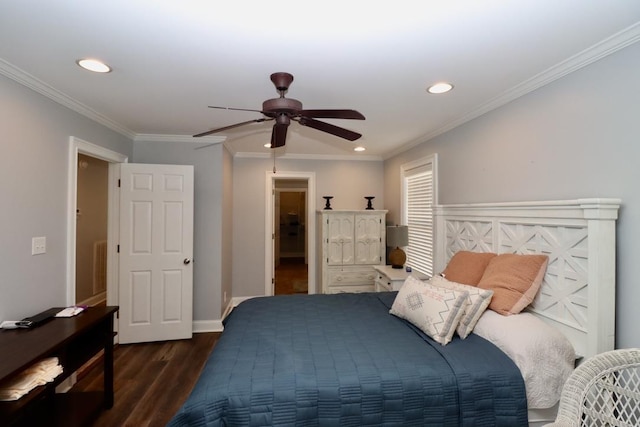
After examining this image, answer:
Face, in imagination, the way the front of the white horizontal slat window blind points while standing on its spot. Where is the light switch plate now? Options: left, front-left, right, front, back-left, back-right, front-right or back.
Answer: front

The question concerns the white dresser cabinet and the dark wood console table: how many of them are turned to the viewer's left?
0

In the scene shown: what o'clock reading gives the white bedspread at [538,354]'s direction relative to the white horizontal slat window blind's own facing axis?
The white bedspread is roughly at 10 o'clock from the white horizontal slat window blind.

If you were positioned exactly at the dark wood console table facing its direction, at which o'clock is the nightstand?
The nightstand is roughly at 11 o'clock from the dark wood console table.

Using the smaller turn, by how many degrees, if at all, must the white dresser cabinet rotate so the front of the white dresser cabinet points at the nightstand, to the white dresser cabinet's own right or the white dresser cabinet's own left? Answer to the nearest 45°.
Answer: approximately 45° to the white dresser cabinet's own left

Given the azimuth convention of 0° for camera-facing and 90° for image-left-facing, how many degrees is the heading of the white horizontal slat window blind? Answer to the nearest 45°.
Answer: approximately 45°

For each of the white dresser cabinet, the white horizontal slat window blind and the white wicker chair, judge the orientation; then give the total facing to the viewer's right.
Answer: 0

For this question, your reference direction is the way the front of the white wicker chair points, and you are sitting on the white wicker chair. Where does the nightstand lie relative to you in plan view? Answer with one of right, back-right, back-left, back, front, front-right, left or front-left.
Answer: right

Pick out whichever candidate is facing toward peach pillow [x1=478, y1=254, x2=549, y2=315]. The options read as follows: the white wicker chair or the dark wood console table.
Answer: the dark wood console table

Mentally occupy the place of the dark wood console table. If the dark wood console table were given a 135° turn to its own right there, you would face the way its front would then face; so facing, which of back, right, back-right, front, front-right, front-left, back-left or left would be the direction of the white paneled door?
back-right

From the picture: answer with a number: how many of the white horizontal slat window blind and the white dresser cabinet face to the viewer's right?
0

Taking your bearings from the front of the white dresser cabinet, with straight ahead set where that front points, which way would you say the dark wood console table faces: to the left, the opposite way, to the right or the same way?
to the left

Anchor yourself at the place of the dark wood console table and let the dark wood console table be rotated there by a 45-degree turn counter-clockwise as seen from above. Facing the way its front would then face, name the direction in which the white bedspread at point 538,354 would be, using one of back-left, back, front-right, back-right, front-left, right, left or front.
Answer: front-right

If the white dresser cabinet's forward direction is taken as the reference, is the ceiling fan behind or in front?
in front

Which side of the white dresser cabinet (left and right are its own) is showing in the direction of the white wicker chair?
front

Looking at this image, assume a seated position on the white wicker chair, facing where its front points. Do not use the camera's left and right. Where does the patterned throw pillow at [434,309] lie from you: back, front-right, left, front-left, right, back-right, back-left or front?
front-right

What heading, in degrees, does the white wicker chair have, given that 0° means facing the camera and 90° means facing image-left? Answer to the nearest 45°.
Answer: approximately 45°

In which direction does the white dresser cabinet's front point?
toward the camera

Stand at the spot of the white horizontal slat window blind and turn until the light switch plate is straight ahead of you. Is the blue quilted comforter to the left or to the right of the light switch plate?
left
